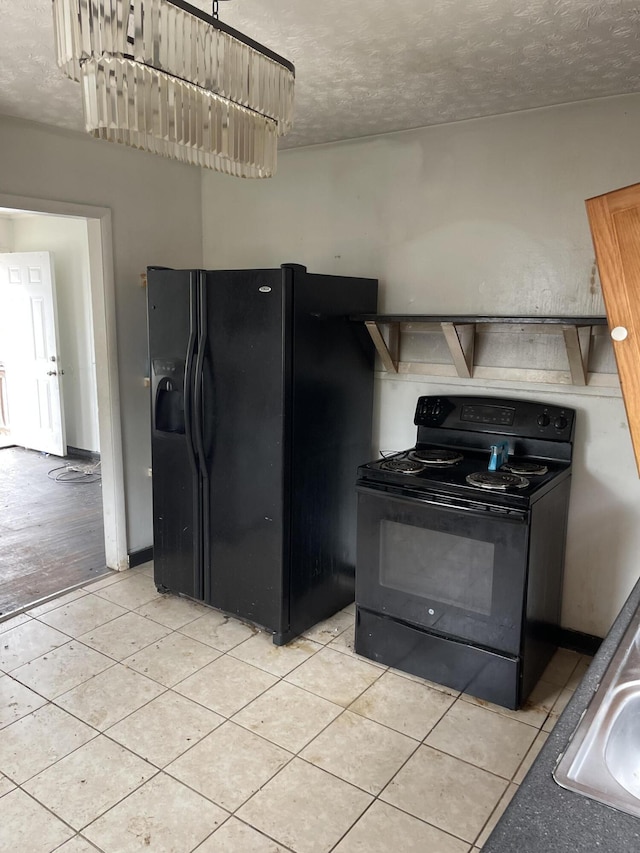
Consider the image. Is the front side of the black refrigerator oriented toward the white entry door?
no

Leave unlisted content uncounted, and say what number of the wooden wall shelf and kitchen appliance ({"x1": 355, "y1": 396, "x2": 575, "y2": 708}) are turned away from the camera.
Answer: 0

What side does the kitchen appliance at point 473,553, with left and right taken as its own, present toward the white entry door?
right

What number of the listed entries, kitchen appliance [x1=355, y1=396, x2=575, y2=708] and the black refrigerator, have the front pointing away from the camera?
0

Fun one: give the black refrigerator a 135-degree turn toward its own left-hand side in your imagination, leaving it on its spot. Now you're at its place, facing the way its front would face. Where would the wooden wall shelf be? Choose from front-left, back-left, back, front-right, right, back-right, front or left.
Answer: front

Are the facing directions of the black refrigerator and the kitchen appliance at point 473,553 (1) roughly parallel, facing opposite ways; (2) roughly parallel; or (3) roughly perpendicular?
roughly parallel

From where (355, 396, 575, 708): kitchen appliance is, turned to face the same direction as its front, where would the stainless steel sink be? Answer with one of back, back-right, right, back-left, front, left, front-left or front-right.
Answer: front-left

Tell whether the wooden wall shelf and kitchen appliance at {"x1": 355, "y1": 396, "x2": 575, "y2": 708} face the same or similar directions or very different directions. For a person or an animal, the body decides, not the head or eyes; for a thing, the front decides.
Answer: same or similar directions

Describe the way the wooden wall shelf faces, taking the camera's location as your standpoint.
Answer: facing the viewer and to the left of the viewer

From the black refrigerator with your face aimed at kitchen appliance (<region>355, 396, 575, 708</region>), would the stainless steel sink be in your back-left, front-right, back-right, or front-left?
front-right

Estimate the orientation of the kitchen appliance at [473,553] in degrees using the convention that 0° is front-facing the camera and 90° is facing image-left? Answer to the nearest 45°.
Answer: approximately 45°
